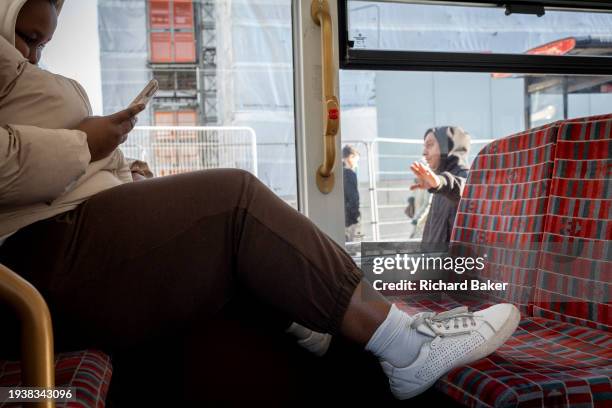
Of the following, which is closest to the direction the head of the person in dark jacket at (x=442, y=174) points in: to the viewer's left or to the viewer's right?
to the viewer's left

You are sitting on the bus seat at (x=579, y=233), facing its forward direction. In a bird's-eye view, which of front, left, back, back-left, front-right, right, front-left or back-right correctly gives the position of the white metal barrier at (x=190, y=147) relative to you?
front-right

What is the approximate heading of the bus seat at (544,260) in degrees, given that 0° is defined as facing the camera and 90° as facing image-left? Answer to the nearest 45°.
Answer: approximately 45°

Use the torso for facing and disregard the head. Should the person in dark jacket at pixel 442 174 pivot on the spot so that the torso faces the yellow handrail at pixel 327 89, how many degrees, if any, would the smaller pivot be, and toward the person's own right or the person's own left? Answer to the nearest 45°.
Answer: approximately 45° to the person's own left

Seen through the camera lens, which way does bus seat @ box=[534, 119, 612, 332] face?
facing the viewer and to the left of the viewer

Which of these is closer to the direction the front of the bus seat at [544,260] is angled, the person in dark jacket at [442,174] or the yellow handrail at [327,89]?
the yellow handrail

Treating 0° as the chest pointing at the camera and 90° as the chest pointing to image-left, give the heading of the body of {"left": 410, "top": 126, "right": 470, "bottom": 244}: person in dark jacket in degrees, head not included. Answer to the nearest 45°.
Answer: approximately 90°
